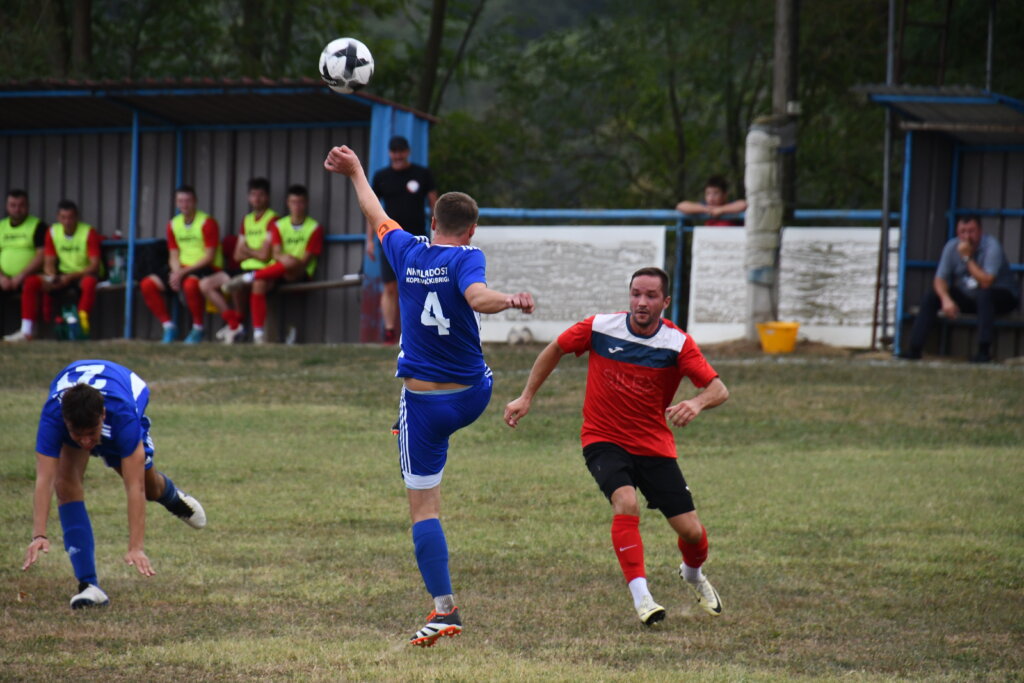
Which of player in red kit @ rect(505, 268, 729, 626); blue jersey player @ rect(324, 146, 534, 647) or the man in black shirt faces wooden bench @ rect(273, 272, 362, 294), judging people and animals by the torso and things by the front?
the blue jersey player

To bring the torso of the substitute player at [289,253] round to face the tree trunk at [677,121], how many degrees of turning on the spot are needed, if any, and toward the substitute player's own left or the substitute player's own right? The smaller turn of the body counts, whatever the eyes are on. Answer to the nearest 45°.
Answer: approximately 180°

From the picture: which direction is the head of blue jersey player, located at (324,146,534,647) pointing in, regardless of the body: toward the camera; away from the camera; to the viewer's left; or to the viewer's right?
away from the camera

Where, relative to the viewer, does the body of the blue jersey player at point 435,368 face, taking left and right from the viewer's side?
facing away from the viewer

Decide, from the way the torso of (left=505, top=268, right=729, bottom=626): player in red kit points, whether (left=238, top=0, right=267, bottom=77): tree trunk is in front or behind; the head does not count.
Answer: behind

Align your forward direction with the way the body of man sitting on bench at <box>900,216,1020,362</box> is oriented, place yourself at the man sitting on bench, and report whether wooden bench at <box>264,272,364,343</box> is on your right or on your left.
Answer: on your right

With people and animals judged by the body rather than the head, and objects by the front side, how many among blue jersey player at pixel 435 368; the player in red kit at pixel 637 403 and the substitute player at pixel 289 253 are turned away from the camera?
1

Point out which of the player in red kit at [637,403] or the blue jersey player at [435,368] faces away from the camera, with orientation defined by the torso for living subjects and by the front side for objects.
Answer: the blue jersey player

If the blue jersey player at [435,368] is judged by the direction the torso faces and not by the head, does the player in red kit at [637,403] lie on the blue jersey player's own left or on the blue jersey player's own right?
on the blue jersey player's own right

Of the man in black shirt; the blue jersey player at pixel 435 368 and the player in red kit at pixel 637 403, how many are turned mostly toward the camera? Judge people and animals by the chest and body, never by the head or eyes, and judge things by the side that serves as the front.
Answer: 2

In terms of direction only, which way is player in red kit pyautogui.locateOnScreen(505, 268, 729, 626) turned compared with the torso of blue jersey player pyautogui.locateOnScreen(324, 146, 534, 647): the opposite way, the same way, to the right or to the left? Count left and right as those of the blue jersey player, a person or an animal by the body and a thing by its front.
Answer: the opposite way

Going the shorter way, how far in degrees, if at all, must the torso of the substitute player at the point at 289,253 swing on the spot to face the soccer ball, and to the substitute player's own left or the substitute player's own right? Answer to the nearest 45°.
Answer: approximately 45° to the substitute player's own left
